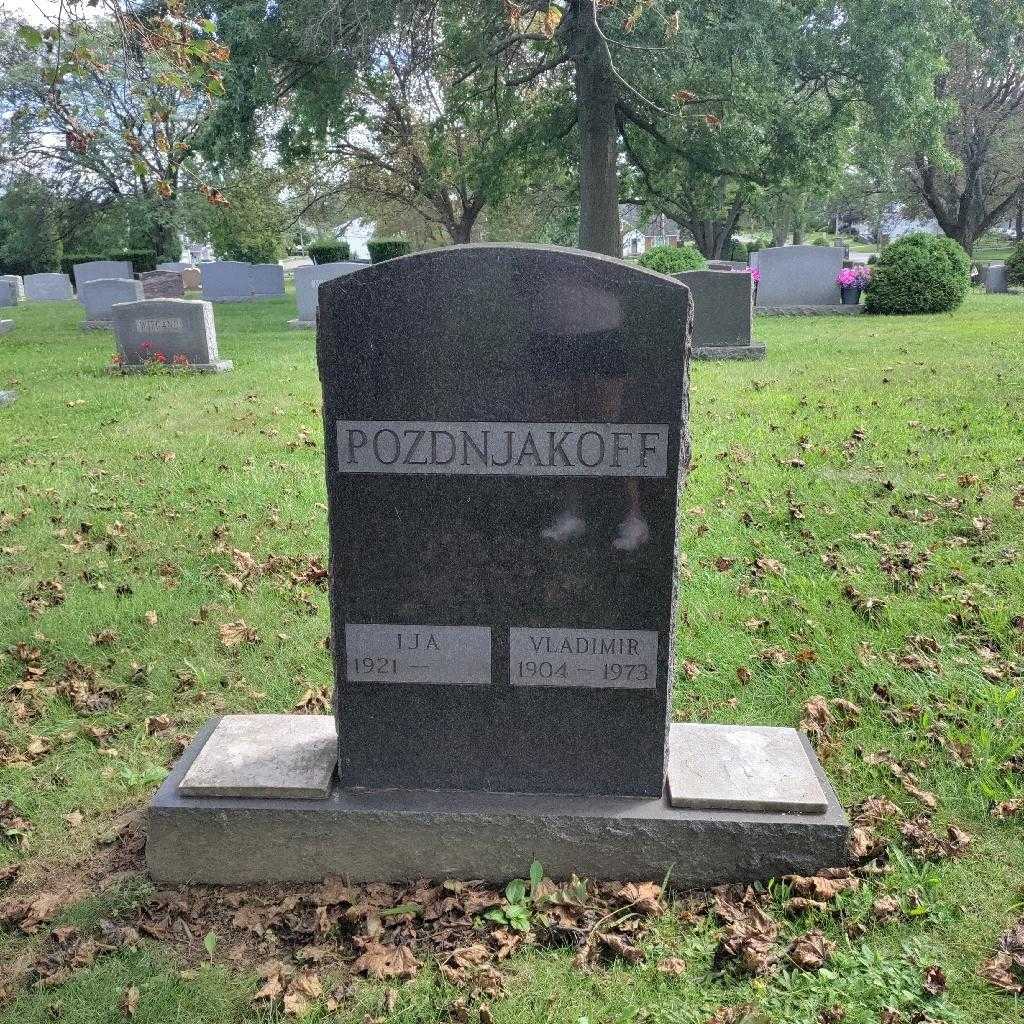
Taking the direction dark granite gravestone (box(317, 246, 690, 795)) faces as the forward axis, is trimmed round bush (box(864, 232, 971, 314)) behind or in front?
behind

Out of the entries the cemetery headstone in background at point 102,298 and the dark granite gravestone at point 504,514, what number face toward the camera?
2

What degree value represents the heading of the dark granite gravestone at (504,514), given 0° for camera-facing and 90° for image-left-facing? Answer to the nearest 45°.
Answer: approximately 0°

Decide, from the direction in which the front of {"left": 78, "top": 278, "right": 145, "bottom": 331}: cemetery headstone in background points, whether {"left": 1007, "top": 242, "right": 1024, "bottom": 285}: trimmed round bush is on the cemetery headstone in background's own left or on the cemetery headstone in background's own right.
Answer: on the cemetery headstone in background's own left

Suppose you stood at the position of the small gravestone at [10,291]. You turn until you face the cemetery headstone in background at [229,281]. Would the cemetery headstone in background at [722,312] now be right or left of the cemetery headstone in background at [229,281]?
right

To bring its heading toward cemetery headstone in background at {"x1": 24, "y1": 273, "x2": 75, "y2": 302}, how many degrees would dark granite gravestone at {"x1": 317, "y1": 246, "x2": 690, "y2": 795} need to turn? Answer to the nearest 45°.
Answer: approximately 135° to its right

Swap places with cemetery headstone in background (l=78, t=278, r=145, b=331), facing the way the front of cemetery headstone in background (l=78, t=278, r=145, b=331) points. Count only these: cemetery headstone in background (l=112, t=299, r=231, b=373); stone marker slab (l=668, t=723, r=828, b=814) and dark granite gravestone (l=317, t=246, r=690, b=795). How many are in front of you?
3

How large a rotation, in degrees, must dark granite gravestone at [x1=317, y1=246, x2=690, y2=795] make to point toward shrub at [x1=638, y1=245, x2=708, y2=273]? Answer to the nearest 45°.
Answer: approximately 180°

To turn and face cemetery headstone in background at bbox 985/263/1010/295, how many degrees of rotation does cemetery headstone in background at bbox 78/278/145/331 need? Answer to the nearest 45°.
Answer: approximately 90° to its left

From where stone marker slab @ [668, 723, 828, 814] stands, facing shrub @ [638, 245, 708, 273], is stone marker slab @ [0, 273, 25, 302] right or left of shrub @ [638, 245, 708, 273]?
left

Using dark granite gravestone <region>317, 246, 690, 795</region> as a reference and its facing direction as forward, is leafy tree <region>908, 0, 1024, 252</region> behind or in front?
behind

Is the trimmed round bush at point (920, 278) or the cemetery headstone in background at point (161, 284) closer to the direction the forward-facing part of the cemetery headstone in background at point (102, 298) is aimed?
the trimmed round bush

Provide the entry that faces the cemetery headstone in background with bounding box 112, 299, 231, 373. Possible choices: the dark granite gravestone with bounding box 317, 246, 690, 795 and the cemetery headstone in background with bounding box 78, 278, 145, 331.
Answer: the cemetery headstone in background with bounding box 78, 278, 145, 331
